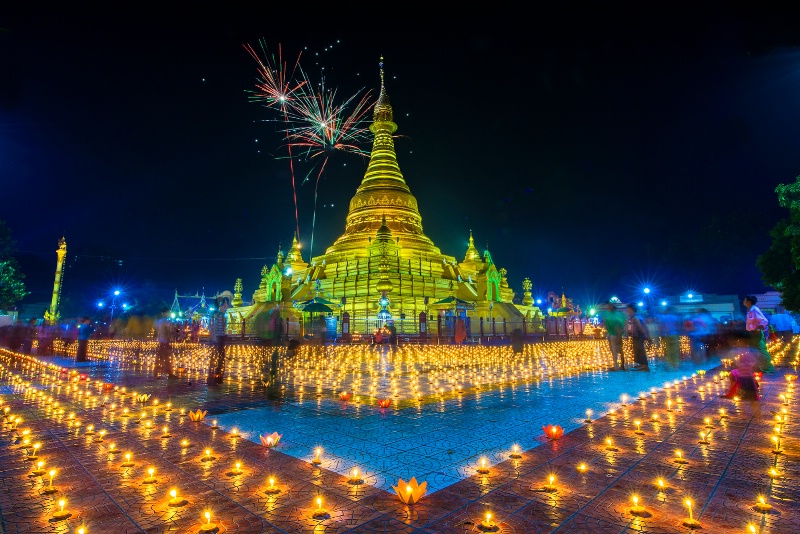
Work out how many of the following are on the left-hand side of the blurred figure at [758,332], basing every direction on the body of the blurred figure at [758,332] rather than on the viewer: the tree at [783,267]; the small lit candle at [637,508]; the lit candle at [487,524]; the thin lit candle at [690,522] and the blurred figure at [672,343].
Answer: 3

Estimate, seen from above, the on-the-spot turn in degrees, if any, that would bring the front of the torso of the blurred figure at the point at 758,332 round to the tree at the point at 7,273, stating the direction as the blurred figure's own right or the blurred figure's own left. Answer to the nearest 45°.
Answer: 0° — they already face it

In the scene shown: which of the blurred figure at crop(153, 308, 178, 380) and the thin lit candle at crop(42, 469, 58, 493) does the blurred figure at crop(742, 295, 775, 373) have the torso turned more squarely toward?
the blurred figure

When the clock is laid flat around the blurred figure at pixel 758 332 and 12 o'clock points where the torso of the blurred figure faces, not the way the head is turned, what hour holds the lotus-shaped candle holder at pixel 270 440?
The lotus-shaped candle holder is roughly at 10 o'clock from the blurred figure.

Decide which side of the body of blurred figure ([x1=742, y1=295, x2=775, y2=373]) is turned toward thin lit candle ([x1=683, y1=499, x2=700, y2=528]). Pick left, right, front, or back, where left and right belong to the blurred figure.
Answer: left

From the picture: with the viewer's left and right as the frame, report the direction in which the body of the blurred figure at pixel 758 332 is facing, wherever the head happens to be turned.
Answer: facing to the left of the viewer

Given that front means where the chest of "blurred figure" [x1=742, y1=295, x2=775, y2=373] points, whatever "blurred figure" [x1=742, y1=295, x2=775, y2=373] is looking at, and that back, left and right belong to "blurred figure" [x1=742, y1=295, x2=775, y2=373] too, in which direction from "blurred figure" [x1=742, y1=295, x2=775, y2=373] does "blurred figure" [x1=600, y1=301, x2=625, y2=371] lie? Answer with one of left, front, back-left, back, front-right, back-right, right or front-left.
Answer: front-right

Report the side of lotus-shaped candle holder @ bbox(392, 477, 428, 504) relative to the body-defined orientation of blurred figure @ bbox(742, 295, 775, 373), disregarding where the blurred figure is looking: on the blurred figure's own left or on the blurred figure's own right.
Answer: on the blurred figure's own left

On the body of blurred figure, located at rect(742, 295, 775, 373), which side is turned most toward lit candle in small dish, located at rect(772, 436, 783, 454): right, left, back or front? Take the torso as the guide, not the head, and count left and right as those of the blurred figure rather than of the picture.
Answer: left

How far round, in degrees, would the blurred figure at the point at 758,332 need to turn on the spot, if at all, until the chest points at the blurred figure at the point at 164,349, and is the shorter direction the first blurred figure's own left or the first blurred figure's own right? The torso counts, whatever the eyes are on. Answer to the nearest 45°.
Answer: approximately 45° to the first blurred figure's own left

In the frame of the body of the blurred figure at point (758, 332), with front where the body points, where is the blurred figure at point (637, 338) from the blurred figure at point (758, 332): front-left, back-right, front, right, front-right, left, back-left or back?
front-right

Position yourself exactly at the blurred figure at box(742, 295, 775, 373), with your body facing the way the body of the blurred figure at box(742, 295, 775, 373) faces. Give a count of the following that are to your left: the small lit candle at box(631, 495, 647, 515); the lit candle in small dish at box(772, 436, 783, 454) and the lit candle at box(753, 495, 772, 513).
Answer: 3
